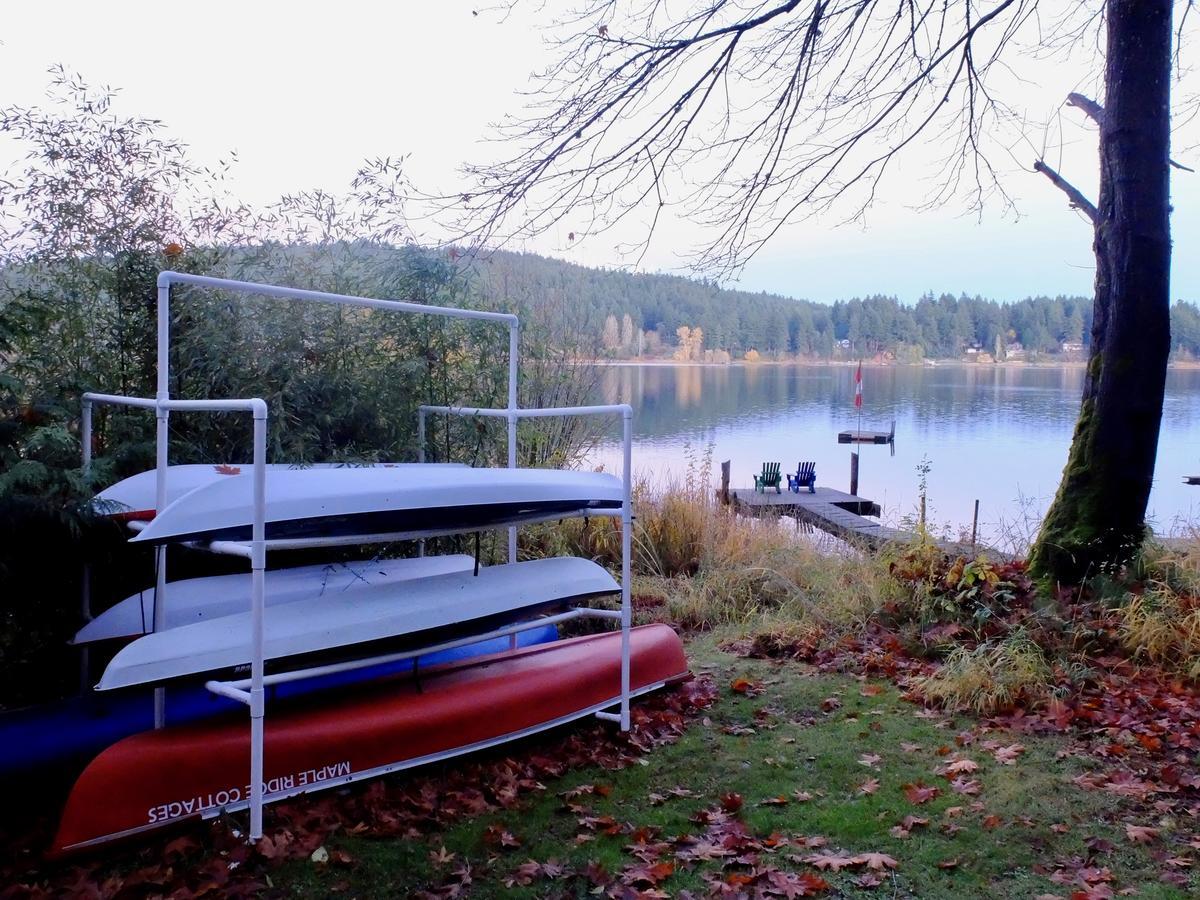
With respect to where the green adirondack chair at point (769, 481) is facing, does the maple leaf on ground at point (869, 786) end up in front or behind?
behind

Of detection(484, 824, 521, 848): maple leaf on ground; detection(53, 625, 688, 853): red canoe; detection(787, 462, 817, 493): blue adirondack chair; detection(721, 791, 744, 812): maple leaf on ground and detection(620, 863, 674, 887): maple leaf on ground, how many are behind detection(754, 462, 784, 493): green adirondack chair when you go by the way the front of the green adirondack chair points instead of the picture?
4

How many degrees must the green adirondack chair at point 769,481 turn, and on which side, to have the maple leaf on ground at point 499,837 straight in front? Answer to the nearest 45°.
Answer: approximately 180°

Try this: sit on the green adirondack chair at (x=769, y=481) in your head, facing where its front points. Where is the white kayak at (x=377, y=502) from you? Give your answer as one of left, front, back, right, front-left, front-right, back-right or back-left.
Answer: back

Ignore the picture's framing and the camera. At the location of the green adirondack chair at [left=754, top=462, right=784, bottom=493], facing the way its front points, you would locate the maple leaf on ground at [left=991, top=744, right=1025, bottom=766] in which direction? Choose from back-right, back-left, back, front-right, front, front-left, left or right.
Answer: back

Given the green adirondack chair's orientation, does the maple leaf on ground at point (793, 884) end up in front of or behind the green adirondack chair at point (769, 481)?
behind

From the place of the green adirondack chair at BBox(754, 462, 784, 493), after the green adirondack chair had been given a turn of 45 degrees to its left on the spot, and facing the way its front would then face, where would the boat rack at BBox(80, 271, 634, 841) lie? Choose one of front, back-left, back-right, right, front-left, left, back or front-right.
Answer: back-left

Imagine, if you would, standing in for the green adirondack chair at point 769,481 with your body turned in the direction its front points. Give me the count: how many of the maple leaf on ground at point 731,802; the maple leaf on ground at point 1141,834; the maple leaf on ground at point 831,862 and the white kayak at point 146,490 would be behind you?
4

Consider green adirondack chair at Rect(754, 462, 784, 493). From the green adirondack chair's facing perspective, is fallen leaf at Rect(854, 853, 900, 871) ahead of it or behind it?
behind

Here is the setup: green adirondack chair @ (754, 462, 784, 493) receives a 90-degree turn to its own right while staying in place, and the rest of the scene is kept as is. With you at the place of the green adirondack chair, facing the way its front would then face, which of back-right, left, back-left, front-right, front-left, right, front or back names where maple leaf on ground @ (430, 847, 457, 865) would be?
right

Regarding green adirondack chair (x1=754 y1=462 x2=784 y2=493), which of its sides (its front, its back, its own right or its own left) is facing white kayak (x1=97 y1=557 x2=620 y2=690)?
back

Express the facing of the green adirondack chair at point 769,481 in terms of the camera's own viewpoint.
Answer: facing away from the viewer

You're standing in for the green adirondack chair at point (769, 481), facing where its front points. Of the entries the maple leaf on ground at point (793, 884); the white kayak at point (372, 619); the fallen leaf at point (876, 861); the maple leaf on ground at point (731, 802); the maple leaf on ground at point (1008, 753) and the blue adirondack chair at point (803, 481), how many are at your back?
5

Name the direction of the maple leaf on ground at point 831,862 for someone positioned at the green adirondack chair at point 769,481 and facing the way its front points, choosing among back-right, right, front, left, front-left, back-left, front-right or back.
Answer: back
